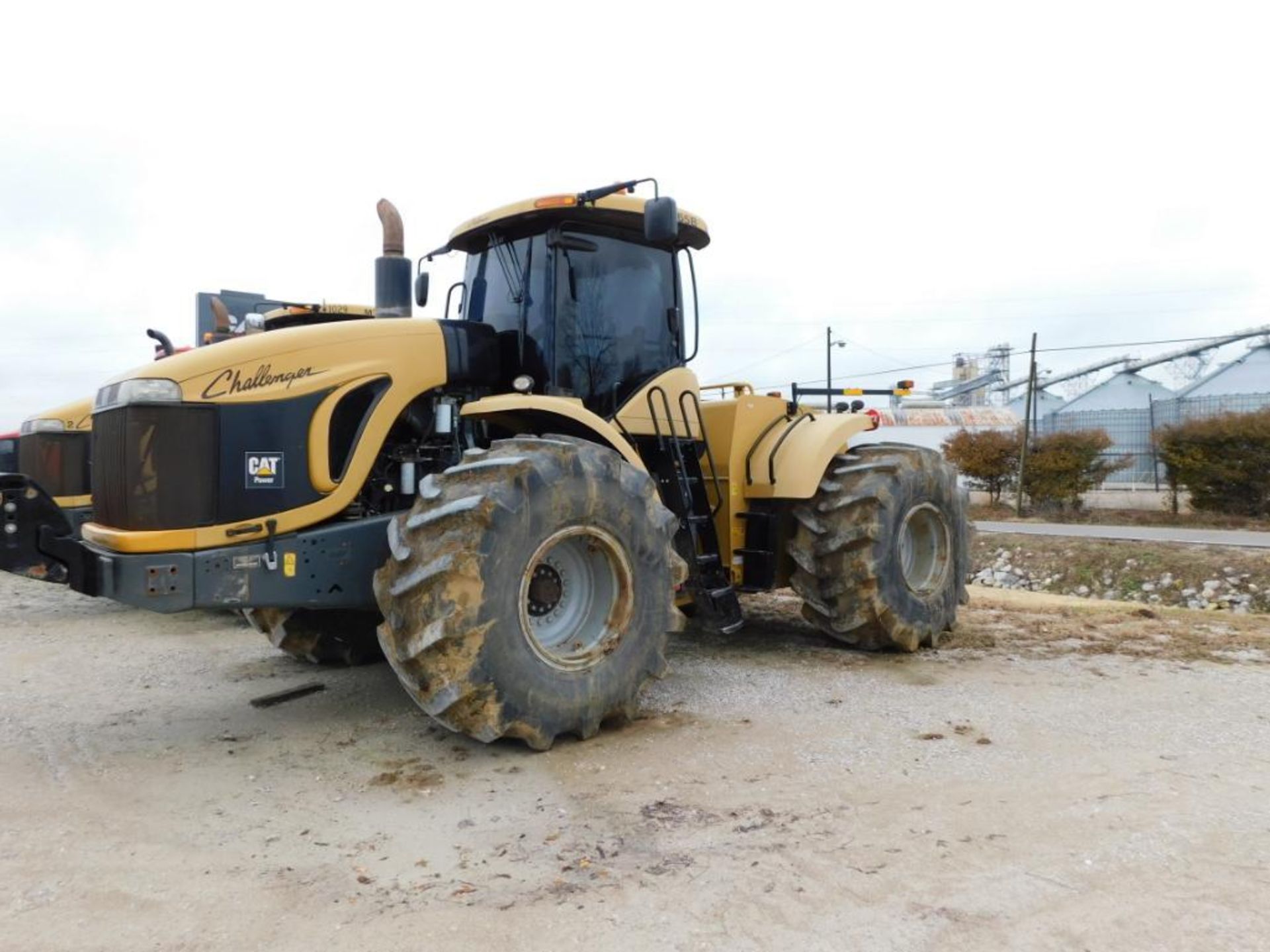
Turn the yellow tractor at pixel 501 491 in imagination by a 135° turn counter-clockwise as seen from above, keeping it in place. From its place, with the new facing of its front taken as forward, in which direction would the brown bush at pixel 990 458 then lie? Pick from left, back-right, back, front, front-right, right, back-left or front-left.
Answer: front-left

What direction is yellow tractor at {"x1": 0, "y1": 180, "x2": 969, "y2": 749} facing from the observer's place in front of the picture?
facing the viewer and to the left of the viewer

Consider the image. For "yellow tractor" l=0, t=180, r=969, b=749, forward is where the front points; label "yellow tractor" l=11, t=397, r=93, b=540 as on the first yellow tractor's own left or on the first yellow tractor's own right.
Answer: on the first yellow tractor's own right

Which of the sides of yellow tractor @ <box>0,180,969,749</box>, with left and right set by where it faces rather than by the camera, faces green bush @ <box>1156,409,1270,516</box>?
back

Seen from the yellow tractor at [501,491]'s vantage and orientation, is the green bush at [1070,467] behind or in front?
behind

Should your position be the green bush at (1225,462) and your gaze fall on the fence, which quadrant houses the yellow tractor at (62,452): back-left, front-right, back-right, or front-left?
back-left

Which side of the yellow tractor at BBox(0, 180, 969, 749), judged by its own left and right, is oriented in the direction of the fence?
back
